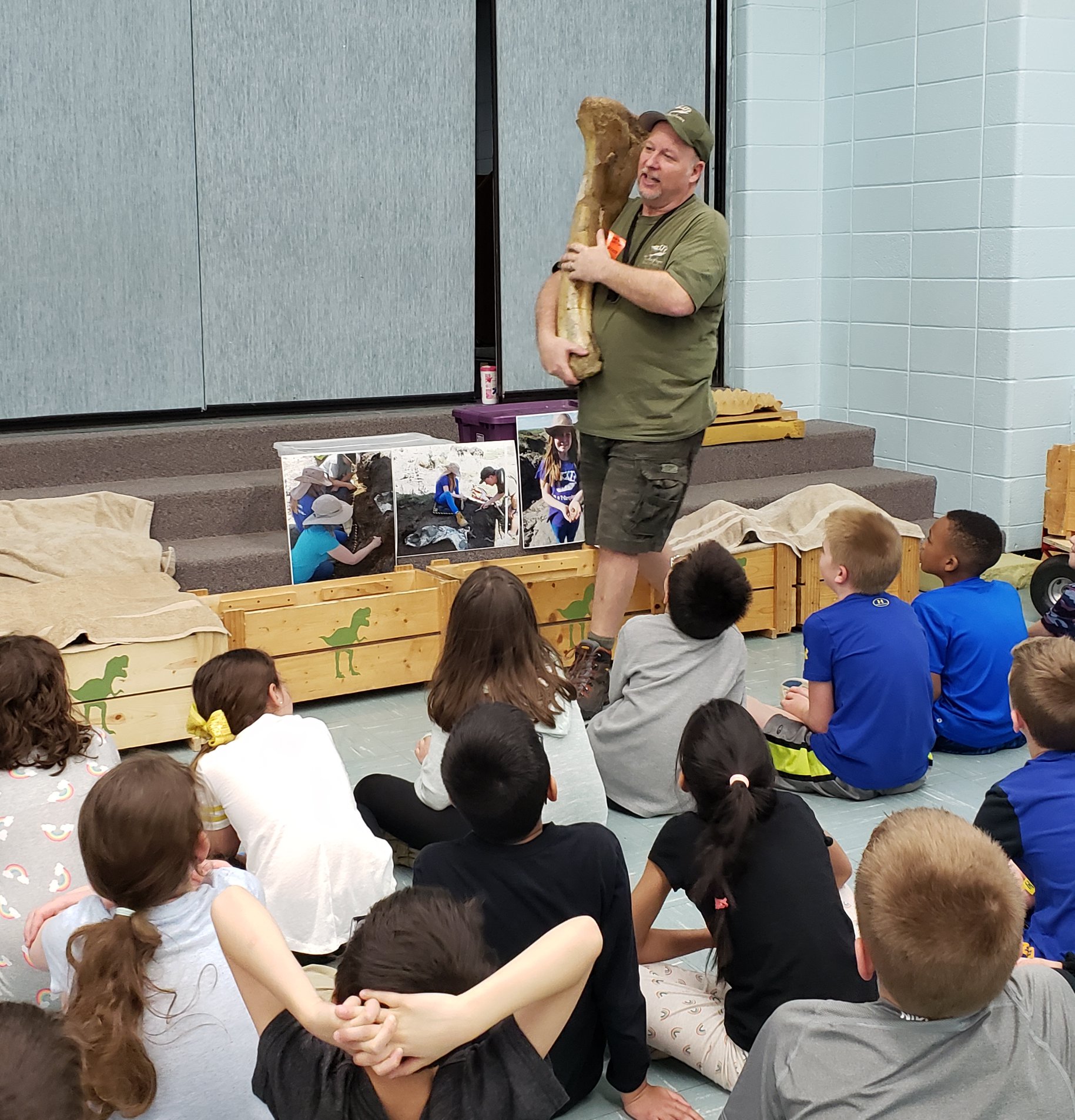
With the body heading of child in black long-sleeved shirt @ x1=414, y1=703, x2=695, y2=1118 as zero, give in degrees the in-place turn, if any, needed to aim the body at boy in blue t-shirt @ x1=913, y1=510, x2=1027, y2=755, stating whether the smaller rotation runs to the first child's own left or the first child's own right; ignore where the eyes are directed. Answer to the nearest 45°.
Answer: approximately 45° to the first child's own right

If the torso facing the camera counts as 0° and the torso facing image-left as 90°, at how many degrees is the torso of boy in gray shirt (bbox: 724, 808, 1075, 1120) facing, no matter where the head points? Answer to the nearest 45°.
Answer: approximately 180°

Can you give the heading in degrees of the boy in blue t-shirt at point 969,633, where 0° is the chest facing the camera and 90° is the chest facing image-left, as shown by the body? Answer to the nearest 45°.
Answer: approximately 135°

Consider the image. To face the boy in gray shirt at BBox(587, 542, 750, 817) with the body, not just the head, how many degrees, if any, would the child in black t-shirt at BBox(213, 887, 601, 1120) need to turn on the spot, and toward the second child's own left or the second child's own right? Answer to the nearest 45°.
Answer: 0° — they already face them

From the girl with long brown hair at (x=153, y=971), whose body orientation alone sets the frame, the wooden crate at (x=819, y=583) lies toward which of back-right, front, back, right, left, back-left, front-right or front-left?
front-right

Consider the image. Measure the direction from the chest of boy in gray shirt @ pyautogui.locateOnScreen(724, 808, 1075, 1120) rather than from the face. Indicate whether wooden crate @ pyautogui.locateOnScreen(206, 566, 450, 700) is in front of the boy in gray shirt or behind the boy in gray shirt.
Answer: in front

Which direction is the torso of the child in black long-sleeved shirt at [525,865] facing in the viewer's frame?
away from the camera

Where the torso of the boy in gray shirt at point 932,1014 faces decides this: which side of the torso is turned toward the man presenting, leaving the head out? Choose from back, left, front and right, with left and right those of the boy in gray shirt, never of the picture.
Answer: front

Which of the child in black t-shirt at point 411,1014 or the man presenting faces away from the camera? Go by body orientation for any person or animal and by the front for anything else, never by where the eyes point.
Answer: the child in black t-shirt

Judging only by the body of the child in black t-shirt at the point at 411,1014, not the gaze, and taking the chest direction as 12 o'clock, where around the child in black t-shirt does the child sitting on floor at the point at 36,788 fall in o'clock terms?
The child sitting on floor is roughly at 11 o'clock from the child in black t-shirt.

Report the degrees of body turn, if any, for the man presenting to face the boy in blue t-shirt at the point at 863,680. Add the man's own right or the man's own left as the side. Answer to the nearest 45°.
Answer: approximately 90° to the man's own left

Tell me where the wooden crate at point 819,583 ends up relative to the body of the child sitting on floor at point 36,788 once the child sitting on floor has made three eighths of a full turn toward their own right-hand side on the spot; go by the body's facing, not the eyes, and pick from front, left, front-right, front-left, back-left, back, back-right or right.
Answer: left

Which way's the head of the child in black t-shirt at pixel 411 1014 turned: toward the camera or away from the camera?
away from the camera

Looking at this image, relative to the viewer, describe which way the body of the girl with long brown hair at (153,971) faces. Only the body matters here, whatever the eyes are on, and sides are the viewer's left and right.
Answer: facing away from the viewer

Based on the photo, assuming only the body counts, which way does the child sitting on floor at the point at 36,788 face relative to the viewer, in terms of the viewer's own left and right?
facing away from the viewer

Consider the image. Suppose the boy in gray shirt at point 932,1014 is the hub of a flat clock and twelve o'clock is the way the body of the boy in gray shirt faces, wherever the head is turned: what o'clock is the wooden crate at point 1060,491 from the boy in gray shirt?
The wooden crate is roughly at 12 o'clock from the boy in gray shirt.

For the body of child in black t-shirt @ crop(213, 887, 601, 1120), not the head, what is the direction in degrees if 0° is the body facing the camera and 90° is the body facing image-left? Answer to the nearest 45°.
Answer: approximately 180°
